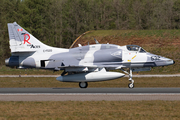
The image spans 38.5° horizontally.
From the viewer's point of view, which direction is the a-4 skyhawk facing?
to the viewer's right
